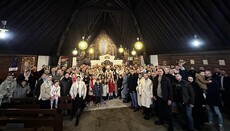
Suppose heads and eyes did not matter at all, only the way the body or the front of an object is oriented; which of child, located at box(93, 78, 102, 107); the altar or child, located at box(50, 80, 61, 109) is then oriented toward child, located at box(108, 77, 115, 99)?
the altar

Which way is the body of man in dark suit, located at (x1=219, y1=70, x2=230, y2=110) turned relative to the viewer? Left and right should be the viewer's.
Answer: facing the viewer and to the left of the viewer

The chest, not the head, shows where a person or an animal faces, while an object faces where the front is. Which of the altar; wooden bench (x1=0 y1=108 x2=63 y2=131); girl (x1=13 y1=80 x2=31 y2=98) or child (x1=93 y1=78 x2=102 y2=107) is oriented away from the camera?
the wooden bench

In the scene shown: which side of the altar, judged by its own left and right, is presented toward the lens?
front

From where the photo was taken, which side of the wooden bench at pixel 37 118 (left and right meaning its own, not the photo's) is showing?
back

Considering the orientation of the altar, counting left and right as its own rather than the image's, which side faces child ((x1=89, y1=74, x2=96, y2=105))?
front

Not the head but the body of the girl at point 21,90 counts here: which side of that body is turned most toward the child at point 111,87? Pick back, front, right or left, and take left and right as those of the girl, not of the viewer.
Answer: left

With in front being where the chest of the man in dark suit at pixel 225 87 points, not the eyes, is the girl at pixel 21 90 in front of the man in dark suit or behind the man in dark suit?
in front

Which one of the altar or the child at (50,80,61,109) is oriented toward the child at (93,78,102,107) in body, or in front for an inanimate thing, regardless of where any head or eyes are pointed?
the altar

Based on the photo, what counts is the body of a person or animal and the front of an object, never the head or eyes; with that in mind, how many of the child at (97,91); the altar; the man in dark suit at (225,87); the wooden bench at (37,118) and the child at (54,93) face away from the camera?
1

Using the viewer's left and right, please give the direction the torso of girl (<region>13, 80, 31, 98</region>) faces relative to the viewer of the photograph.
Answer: facing the viewer

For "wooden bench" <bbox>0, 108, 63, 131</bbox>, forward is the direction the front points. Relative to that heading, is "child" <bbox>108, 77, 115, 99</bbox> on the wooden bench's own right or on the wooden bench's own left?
on the wooden bench's own right

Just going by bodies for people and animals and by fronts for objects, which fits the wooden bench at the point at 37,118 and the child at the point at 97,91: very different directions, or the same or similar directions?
very different directions
